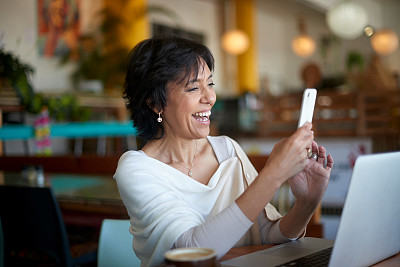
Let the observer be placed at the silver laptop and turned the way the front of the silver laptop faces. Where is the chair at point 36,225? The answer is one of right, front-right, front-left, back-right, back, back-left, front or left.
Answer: front

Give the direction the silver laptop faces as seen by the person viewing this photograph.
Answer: facing away from the viewer and to the left of the viewer

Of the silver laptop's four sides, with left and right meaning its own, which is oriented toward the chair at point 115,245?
front

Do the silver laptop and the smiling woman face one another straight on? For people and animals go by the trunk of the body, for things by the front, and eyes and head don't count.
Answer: yes

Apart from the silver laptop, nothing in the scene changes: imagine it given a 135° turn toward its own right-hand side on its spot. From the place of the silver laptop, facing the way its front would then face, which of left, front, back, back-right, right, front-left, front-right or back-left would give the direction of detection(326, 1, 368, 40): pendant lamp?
left

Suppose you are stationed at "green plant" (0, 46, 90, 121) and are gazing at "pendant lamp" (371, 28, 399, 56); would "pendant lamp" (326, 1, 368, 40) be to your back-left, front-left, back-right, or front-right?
front-right

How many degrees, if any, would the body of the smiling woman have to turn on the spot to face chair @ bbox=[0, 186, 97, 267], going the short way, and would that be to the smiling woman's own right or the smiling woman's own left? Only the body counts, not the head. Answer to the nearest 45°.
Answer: approximately 180°

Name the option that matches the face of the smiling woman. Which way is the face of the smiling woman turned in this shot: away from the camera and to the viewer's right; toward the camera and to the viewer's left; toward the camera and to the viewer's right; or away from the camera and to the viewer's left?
toward the camera and to the viewer's right

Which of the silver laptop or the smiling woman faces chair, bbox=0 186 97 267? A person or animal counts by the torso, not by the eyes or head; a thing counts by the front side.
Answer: the silver laptop

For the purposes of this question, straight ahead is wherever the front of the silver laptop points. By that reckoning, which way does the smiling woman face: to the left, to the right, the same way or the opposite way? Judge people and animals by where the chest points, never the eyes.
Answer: the opposite way

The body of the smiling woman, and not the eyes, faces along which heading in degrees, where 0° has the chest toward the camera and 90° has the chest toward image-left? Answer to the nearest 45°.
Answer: approximately 315°

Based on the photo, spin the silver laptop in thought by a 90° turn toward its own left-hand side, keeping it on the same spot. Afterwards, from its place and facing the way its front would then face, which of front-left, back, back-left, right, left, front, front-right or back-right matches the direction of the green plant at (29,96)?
right

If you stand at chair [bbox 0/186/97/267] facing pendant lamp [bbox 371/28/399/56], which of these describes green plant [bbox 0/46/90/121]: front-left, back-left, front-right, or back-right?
front-left
